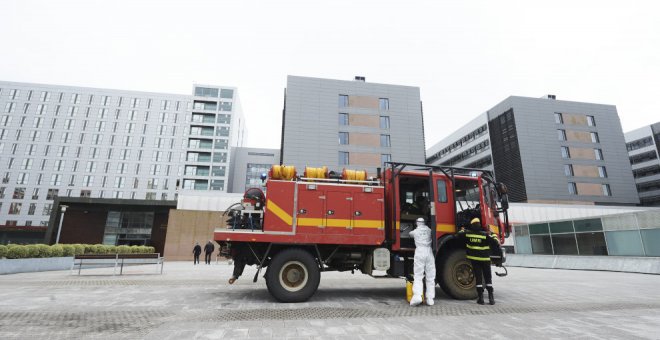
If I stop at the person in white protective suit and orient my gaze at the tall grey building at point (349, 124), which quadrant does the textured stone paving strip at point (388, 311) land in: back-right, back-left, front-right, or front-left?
back-left

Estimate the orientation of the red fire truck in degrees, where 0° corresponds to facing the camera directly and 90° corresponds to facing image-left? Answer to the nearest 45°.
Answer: approximately 270°

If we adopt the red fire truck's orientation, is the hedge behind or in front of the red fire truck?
behind

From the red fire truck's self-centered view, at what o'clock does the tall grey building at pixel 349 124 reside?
The tall grey building is roughly at 9 o'clock from the red fire truck.

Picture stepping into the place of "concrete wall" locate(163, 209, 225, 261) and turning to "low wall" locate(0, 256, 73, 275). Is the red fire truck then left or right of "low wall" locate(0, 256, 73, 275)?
left

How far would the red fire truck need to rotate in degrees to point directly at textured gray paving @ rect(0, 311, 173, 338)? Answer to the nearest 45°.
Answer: approximately 135° to its right

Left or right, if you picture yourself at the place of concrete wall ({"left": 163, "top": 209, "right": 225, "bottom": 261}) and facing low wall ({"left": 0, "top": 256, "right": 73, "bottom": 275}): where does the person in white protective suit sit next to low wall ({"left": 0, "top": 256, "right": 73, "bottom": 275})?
left
